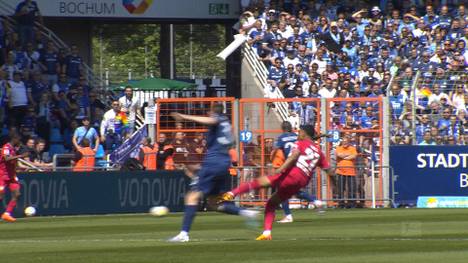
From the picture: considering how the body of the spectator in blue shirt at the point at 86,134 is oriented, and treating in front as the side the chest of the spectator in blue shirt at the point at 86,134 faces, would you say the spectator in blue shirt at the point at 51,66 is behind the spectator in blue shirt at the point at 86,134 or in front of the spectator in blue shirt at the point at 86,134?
behind

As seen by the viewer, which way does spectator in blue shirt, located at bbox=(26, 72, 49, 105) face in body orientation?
toward the camera

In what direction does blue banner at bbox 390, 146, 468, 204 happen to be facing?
toward the camera

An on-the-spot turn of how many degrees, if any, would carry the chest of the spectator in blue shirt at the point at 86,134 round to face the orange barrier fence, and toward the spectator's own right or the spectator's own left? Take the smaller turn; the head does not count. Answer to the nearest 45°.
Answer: approximately 90° to the spectator's own left

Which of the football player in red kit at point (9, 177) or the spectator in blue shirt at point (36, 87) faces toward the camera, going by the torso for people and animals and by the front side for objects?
the spectator in blue shirt

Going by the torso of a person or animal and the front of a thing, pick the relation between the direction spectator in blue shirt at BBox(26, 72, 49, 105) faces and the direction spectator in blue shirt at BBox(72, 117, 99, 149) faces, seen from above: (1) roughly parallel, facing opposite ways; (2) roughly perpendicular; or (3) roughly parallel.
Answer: roughly parallel

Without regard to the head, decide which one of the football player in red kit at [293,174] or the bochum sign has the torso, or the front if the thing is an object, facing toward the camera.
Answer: the bochum sign

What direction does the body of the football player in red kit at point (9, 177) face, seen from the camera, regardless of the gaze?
to the viewer's right

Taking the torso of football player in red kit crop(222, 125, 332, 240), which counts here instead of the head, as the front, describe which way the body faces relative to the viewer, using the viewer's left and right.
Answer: facing away from the viewer and to the left of the viewer

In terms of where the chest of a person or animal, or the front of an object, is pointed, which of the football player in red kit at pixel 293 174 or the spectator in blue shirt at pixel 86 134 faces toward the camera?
the spectator in blue shirt
